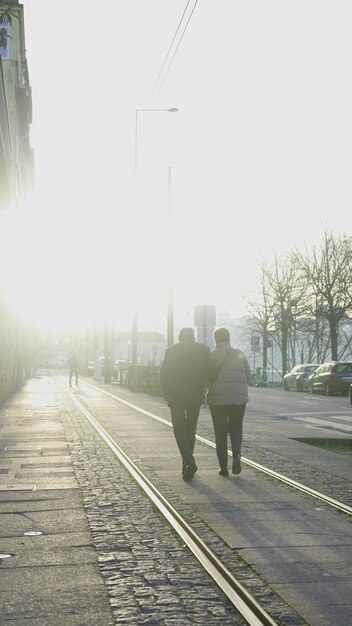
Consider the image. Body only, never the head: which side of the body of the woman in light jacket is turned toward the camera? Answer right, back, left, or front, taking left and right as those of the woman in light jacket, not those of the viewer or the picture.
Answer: back

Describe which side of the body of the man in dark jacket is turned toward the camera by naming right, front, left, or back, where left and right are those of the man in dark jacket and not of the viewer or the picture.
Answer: back

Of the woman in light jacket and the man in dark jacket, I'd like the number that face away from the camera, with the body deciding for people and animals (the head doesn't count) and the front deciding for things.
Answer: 2

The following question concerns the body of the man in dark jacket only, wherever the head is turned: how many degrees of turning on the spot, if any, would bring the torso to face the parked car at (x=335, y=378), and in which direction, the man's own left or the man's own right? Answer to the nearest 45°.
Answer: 0° — they already face it

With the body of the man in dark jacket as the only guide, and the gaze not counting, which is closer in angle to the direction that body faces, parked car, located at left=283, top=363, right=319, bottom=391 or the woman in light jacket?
the parked car

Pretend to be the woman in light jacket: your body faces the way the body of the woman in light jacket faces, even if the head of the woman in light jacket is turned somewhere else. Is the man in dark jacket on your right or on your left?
on your left
